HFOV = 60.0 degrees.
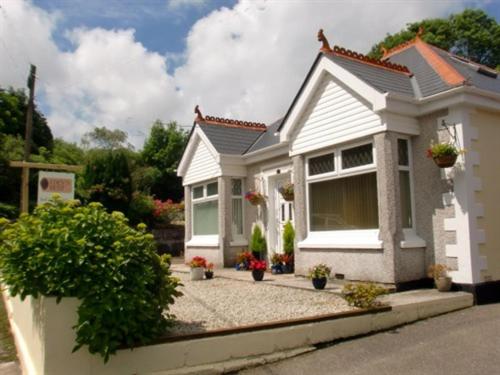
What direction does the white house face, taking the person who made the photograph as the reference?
facing the viewer and to the left of the viewer

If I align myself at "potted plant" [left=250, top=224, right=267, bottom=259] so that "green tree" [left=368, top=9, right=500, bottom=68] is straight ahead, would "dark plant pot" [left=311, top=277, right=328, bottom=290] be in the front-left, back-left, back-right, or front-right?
back-right

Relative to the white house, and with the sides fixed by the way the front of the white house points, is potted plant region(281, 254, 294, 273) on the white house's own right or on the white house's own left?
on the white house's own right

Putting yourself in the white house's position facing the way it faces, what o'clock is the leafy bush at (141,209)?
The leafy bush is roughly at 3 o'clock from the white house.

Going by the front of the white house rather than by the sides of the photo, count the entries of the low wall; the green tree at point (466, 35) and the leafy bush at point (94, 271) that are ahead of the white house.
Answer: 2

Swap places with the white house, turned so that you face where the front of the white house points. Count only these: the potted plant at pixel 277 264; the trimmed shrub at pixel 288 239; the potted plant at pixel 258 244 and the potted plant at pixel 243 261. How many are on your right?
4

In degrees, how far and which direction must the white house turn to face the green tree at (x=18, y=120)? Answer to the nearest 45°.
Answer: approximately 90° to its right

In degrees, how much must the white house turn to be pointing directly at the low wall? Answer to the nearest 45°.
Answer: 0° — it already faces it

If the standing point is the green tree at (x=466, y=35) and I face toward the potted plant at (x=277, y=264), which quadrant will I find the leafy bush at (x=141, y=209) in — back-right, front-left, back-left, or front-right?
front-right
